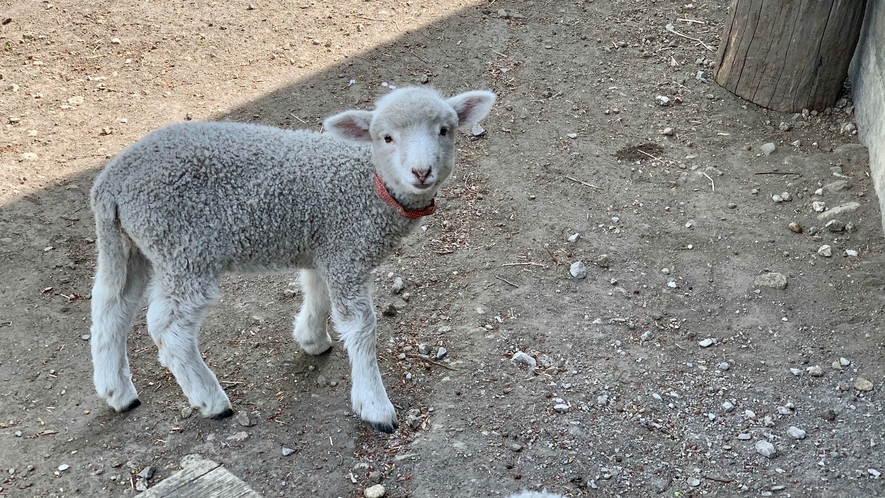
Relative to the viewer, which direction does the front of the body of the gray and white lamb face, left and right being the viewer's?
facing to the right of the viewer

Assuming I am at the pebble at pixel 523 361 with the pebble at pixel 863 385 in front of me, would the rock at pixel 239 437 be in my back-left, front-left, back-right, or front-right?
back-right

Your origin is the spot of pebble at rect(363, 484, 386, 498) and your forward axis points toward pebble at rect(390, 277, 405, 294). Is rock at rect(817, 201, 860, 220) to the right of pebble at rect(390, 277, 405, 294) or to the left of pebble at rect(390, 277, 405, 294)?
right

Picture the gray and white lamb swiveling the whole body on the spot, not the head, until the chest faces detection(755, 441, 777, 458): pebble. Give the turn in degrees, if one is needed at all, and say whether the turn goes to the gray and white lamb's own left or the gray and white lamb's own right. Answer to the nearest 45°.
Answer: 0° — it already faces it

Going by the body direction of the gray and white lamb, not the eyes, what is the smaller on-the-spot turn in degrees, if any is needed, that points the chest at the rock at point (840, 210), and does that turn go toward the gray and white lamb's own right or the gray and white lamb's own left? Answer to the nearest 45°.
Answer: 0° — it already faces it

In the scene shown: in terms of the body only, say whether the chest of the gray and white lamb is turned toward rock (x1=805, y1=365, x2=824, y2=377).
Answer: yes

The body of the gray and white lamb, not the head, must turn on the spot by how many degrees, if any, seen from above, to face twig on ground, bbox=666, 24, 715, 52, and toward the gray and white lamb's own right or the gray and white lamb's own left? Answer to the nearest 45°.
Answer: approximately 45° to the gray and white lamb's own left
